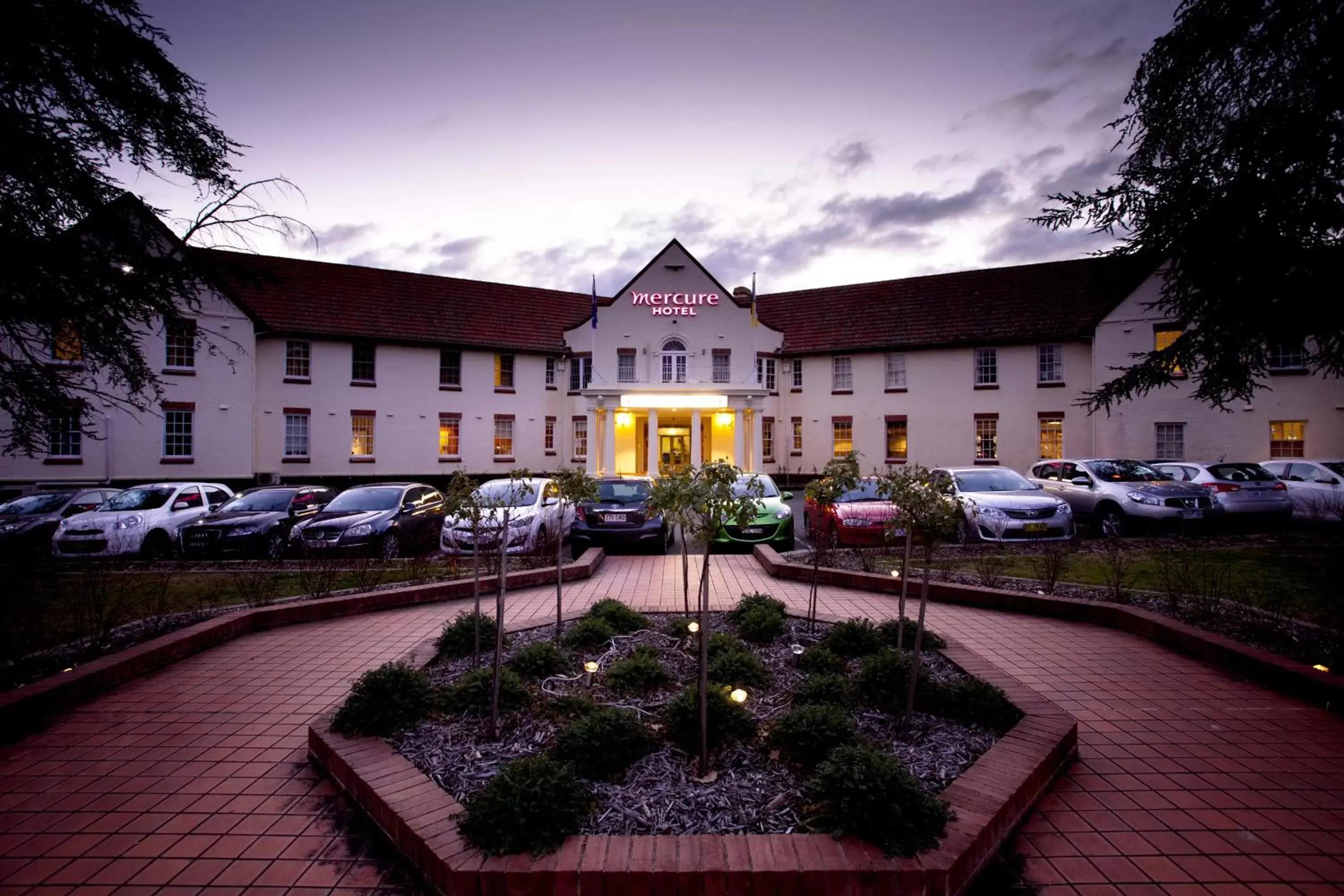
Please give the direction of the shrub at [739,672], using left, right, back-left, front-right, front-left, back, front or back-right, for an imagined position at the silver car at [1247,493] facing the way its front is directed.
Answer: back-left

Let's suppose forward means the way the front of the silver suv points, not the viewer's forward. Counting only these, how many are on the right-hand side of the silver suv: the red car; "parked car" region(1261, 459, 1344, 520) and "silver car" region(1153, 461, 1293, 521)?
1

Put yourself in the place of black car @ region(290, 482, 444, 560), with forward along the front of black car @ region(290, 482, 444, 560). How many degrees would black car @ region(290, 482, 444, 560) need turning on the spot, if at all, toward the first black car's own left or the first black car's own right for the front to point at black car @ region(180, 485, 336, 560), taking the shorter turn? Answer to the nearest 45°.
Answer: approximately 90° to the first black car's own right

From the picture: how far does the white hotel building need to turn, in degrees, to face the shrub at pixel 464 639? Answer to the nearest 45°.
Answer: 0° — it already faces it

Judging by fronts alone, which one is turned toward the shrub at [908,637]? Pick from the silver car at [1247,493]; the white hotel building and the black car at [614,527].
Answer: the white hotel building

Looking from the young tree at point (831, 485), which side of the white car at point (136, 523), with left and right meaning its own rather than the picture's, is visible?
left

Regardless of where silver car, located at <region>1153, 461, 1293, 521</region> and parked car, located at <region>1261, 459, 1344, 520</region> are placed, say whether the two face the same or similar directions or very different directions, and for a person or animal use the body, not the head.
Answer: very different directions

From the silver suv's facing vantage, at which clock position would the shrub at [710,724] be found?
The shrub is roughly at 2 o'clock from the silver suv.

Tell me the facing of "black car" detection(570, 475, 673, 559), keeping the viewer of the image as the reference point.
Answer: facing away from the viewer

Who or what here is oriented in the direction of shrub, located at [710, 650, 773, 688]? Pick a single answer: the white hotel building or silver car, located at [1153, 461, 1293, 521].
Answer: the white hotel building

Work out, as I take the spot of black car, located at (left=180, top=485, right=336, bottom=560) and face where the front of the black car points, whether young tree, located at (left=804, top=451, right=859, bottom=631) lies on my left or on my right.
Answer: on my left

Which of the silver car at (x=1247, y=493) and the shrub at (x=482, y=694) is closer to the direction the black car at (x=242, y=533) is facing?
the shrub

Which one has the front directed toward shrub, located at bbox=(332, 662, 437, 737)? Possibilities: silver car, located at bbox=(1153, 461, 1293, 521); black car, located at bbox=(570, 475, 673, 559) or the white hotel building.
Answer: the white hotel building

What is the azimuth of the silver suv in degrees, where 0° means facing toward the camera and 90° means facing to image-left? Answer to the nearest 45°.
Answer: approximately 315°

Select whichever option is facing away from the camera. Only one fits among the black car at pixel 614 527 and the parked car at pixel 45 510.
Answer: the black car

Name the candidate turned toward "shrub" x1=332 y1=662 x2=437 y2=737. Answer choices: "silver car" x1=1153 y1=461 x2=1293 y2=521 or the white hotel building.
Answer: the white hotel building
